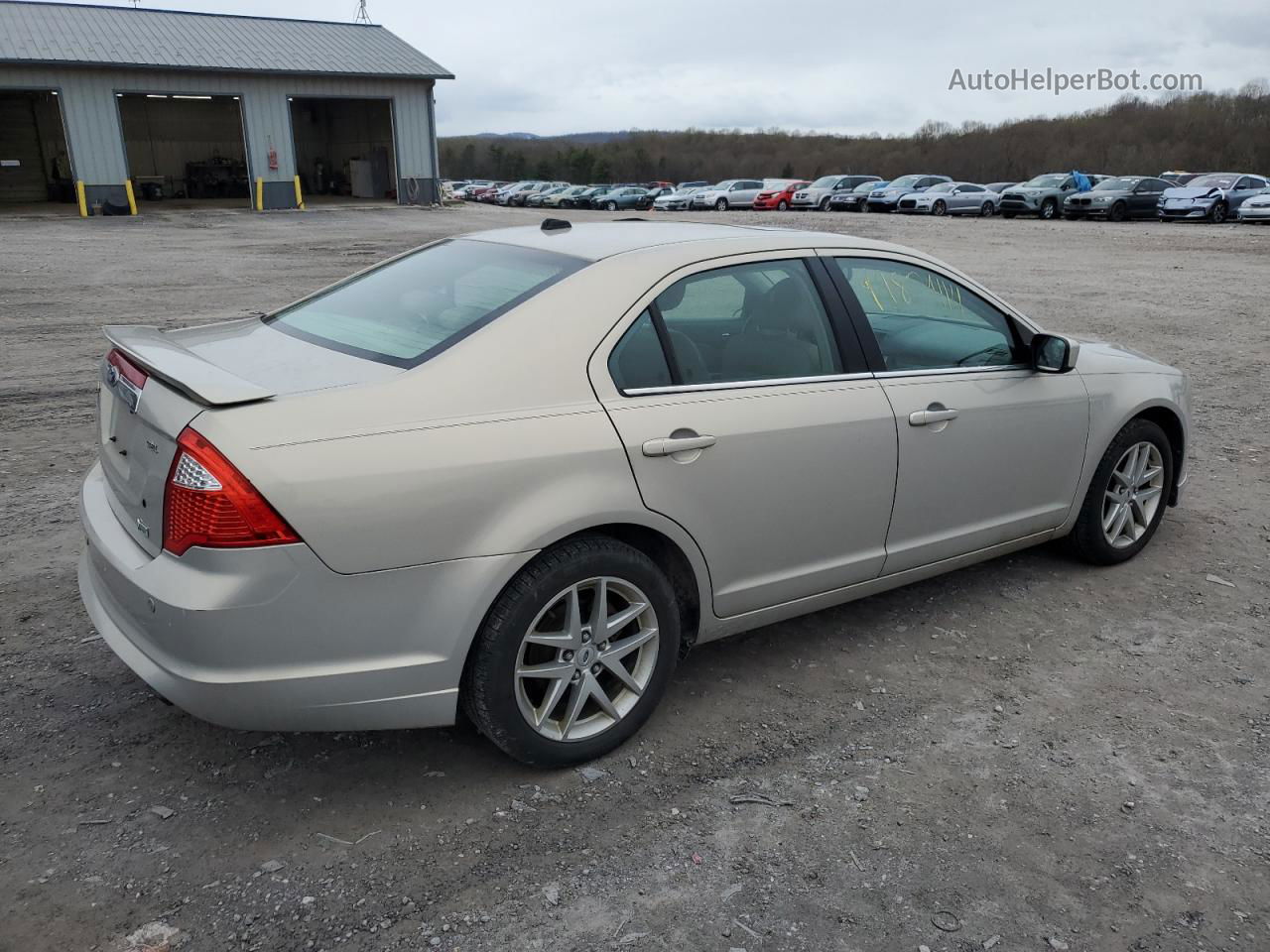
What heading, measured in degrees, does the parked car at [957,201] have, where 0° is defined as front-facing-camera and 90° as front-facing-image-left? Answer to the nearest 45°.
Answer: approximately 45°

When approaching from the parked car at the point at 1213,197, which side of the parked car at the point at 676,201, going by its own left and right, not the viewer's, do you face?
left

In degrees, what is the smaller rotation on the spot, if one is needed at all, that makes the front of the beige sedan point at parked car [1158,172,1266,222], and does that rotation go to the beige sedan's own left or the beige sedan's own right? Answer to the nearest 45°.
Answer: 0° — it already faces it

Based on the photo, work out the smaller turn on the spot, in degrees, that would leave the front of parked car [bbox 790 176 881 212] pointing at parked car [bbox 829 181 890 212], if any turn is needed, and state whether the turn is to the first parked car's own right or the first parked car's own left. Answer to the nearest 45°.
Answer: approximately 90° to the first parked car's own left

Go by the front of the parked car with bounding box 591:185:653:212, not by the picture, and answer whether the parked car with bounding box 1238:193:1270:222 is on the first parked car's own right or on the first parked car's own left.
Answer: on the first parked car's own left

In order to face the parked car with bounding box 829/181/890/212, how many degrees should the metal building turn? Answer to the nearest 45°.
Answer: approximately 90° to its left

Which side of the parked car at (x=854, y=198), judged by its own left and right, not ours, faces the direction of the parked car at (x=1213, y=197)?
left

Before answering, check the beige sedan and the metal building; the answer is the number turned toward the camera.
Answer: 1

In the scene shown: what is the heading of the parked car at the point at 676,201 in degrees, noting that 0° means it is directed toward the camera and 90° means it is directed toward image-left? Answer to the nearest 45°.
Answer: approximately 45°

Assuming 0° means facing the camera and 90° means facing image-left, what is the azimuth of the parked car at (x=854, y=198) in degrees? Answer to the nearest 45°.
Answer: approximately 45°

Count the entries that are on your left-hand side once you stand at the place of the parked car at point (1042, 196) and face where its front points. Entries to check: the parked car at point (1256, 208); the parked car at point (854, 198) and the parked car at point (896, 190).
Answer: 1
